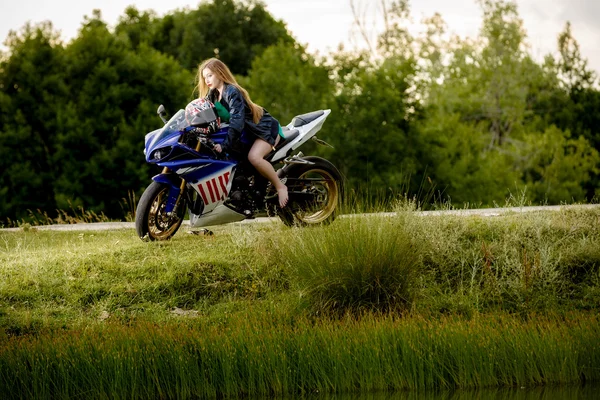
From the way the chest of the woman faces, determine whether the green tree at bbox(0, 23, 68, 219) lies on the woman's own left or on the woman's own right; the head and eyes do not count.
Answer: on the woman's own right

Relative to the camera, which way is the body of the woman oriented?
to the viewer's left

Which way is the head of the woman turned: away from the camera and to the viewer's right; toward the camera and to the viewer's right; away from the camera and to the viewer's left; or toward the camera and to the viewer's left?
toward the camera and to the viewer's left

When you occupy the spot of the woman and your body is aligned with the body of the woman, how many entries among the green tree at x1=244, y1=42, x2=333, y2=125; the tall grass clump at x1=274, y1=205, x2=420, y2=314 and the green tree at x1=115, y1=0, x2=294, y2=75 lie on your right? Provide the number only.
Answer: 2

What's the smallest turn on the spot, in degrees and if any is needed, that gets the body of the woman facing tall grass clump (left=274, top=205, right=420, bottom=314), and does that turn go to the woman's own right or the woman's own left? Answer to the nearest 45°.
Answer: approximately 135° to the woman's own left

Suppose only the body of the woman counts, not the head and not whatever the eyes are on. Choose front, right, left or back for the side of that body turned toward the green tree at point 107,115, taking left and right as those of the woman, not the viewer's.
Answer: right

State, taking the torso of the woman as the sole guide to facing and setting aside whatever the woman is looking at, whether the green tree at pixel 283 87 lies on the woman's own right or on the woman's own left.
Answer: on the woman's own right

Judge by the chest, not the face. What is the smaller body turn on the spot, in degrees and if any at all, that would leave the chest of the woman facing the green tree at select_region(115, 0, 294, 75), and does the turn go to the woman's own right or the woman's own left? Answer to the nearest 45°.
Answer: approximately 90° to the woman's own right
